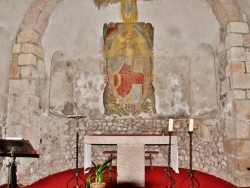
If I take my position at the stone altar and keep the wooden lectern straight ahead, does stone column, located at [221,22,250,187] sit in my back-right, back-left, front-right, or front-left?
back-left

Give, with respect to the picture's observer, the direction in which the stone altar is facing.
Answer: facing the viewer

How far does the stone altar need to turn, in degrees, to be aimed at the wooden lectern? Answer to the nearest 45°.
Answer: approximately 45° to its right

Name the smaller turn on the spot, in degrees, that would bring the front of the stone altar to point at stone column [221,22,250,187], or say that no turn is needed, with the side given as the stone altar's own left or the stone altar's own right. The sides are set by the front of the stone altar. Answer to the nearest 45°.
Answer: approximately 90° to the stone altar's own left
